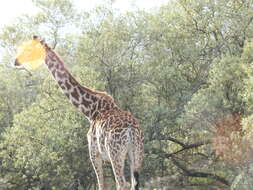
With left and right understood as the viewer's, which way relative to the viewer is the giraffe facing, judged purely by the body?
facing away from the viewer and to the left of the viewer
